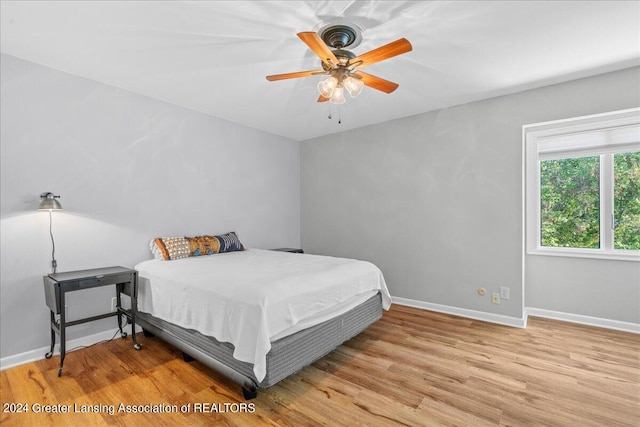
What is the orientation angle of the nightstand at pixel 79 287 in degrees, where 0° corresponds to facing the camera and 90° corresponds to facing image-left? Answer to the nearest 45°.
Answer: approximately 315°

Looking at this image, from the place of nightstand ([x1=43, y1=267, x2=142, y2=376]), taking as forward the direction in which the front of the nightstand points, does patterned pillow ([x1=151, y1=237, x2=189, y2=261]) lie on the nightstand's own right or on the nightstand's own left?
on the nightstand's own left

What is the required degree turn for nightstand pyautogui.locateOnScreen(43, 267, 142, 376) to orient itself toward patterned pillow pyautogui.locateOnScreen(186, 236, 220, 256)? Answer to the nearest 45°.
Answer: approximately 45° to its left

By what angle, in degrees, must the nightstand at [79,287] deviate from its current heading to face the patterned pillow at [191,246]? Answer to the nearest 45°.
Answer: approximately 45° to its left

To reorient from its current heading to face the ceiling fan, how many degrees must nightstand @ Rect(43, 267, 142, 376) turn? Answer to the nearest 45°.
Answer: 0° — it already faces it

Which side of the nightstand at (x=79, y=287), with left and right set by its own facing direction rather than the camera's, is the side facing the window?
front

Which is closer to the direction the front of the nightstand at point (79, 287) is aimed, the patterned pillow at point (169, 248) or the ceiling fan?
the ceiling fan
